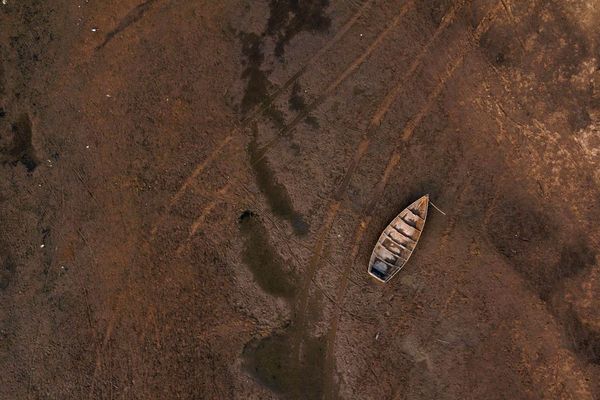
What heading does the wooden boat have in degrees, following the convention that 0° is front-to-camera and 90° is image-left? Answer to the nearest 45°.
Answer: approximately 225°
